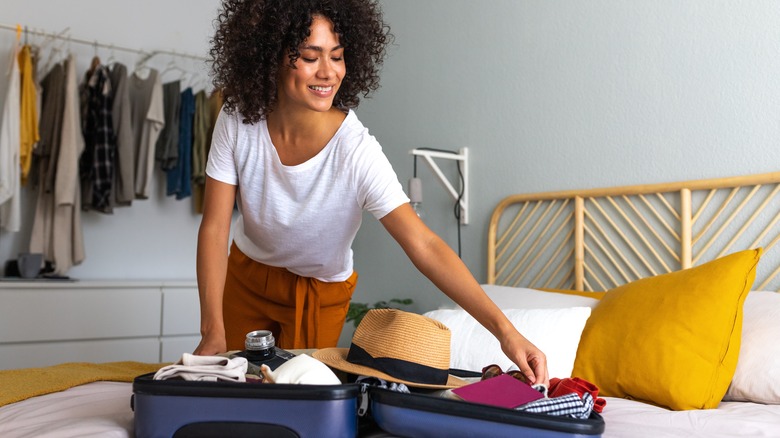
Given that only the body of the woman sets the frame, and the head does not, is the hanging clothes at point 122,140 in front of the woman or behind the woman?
behind

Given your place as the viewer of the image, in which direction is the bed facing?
facing the viewer and to the left of the viewer

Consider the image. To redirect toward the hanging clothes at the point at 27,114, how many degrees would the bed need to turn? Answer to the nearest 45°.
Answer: approximately 90° to its right

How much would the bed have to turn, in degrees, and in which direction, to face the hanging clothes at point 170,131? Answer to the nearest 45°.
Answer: approximately 90° to its right

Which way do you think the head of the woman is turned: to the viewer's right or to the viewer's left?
to the viewer's right

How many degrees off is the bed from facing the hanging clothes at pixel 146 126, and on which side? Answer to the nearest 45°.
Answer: approximately 90° to its right

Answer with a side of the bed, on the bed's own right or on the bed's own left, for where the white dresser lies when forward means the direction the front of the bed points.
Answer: on the bed's own right

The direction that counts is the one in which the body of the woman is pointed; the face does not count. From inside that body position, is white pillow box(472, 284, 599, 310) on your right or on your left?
on your left

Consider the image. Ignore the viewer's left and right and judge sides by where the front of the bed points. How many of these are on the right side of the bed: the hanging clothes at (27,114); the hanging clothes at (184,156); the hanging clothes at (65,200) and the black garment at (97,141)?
4

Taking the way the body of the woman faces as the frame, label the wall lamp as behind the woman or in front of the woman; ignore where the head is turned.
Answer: behind

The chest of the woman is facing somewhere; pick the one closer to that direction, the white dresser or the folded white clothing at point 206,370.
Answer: the folded white clothing

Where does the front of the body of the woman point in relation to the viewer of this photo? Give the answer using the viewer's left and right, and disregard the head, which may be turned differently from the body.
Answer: facing the viewer

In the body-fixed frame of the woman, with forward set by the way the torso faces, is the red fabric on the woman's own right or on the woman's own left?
on the woman's own left

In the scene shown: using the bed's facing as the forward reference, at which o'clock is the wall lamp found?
The wall lamp is roughly at 4 o'clock from the bed.

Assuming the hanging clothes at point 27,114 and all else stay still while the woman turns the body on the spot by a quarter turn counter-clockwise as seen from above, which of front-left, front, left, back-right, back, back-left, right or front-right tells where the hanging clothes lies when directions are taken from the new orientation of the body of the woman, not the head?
back-left

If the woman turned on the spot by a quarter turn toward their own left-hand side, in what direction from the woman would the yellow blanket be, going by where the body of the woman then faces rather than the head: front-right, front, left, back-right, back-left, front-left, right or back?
back

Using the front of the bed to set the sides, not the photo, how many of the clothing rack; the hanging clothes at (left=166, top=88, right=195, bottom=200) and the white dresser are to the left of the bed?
0

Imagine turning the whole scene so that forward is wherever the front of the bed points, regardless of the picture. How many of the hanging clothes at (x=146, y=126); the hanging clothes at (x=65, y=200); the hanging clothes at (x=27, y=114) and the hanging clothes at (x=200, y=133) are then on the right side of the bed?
4
